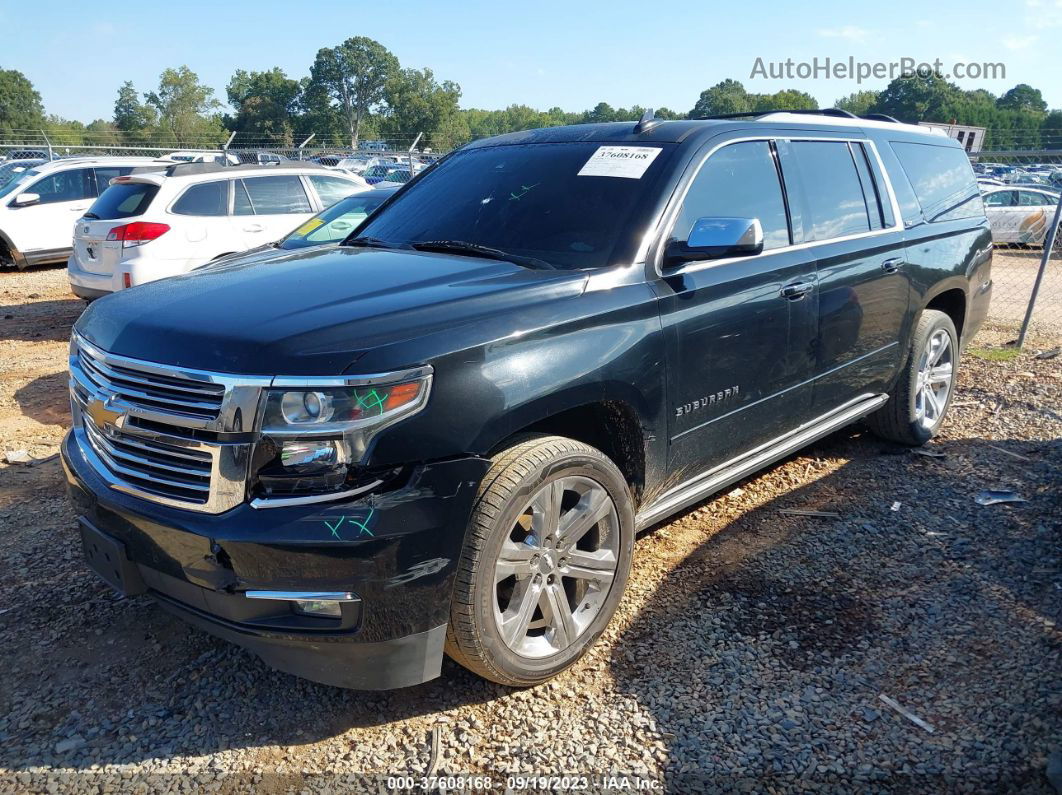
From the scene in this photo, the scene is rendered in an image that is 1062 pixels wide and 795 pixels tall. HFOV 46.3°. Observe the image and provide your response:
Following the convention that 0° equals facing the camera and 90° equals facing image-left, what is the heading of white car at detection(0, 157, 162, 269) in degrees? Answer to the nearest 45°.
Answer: approximately 45°

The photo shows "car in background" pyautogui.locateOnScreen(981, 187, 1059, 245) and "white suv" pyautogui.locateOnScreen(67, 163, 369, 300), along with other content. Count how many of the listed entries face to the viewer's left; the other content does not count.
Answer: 1

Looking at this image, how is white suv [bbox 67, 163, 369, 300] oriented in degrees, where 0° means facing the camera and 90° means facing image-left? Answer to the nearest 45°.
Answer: approximately 225°

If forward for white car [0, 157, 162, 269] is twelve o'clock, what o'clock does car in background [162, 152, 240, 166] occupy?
The car in background is roughly at 5 o'clock from the white car.

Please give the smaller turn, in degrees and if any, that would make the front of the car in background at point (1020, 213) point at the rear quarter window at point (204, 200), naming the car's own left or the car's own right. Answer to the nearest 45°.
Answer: approximately 45° to the car's own left

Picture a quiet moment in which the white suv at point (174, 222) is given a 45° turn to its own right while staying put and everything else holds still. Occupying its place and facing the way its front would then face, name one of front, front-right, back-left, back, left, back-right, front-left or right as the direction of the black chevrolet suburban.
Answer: right

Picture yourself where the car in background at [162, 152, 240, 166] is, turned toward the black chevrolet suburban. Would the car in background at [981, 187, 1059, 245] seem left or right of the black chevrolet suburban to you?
left

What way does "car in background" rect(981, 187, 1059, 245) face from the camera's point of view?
to the viewer's left

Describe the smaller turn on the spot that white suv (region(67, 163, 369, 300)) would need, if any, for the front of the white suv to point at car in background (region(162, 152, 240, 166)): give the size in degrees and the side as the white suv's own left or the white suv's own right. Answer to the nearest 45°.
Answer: approximately 45° to the white suv's own left

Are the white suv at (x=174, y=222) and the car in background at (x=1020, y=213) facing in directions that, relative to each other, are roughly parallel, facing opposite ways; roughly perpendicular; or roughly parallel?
roughly perpendicular
